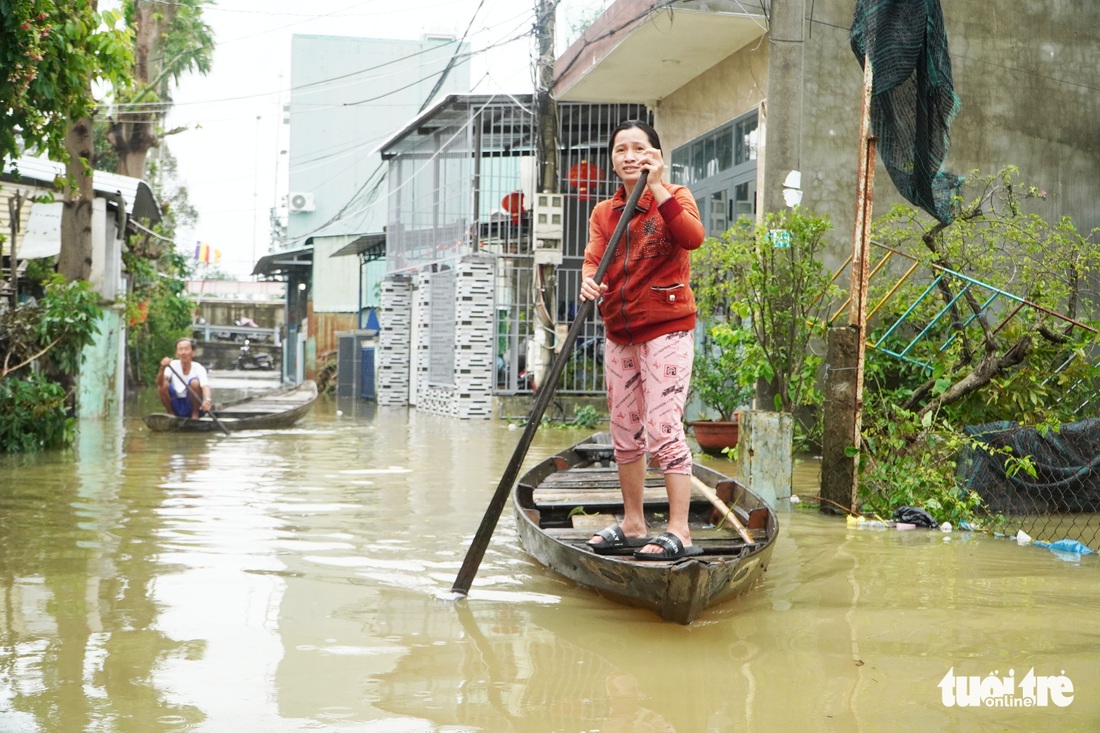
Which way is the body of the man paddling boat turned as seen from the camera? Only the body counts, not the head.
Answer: toward the camera

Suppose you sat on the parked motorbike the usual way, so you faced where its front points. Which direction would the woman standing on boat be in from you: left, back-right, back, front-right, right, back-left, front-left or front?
left

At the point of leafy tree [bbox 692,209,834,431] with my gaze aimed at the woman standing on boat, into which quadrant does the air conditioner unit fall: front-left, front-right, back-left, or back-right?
back-right

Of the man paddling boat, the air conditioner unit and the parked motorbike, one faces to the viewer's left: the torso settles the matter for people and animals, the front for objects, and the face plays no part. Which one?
the parked motorbike

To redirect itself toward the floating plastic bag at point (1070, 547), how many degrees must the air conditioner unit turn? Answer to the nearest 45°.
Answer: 0° — it already faces it

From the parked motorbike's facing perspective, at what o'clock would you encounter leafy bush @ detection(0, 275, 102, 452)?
The leafy bush is roughly at 9 o'clock from the parked motorbike.

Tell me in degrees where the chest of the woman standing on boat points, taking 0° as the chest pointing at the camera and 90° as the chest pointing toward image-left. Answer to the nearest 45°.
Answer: approximately 45°

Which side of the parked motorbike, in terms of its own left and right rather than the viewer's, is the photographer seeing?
left

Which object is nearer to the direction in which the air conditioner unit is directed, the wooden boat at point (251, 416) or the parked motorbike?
the wooden boat

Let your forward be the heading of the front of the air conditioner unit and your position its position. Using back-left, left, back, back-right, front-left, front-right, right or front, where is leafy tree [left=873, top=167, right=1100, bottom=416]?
front

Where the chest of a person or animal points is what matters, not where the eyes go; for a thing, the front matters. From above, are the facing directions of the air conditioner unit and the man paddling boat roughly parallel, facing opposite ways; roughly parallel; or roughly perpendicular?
roughly parallel

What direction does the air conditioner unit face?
toward the camera
